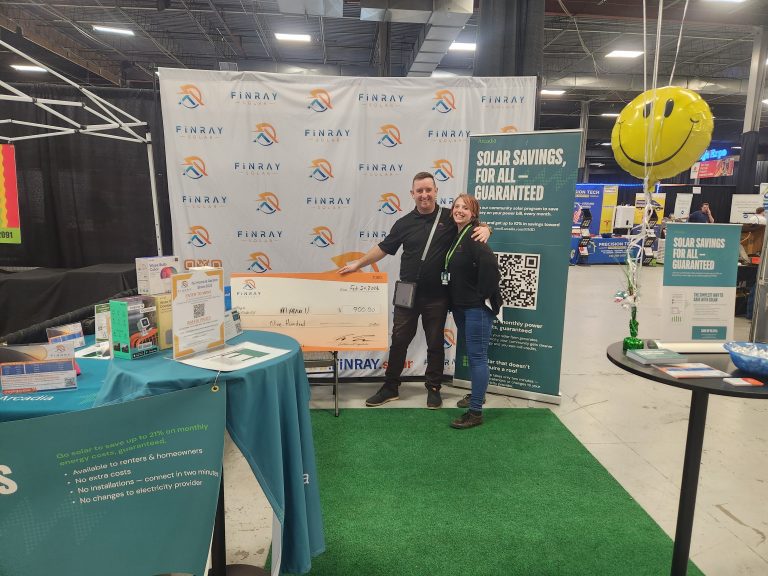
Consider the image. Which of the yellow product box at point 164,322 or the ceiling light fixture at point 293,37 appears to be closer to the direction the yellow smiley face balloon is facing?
the yellow product box

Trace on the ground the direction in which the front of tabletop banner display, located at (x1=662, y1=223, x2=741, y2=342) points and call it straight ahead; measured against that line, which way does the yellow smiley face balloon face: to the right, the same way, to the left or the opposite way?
the same way

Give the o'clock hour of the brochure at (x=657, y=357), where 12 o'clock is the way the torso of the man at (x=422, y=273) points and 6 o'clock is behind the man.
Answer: The brochure is roughly at 11 o'clock from the man.

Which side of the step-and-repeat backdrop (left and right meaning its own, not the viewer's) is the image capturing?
front

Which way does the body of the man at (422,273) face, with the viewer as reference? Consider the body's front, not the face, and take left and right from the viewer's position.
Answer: facing the viewer

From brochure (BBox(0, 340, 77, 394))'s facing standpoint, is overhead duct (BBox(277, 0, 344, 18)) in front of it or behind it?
behind

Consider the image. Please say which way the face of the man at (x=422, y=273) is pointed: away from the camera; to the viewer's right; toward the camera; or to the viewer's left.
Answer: toward the camera

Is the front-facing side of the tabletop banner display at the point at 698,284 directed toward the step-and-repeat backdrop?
no

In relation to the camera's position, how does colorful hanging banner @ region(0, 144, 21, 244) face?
facing the viewer

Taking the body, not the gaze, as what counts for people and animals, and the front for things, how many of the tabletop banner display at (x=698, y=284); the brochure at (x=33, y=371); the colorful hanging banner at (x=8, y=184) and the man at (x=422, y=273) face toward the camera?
4

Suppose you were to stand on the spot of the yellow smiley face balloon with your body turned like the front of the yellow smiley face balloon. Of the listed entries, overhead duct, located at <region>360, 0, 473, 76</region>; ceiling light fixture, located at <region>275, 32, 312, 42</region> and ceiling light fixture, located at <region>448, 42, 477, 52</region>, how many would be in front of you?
0
